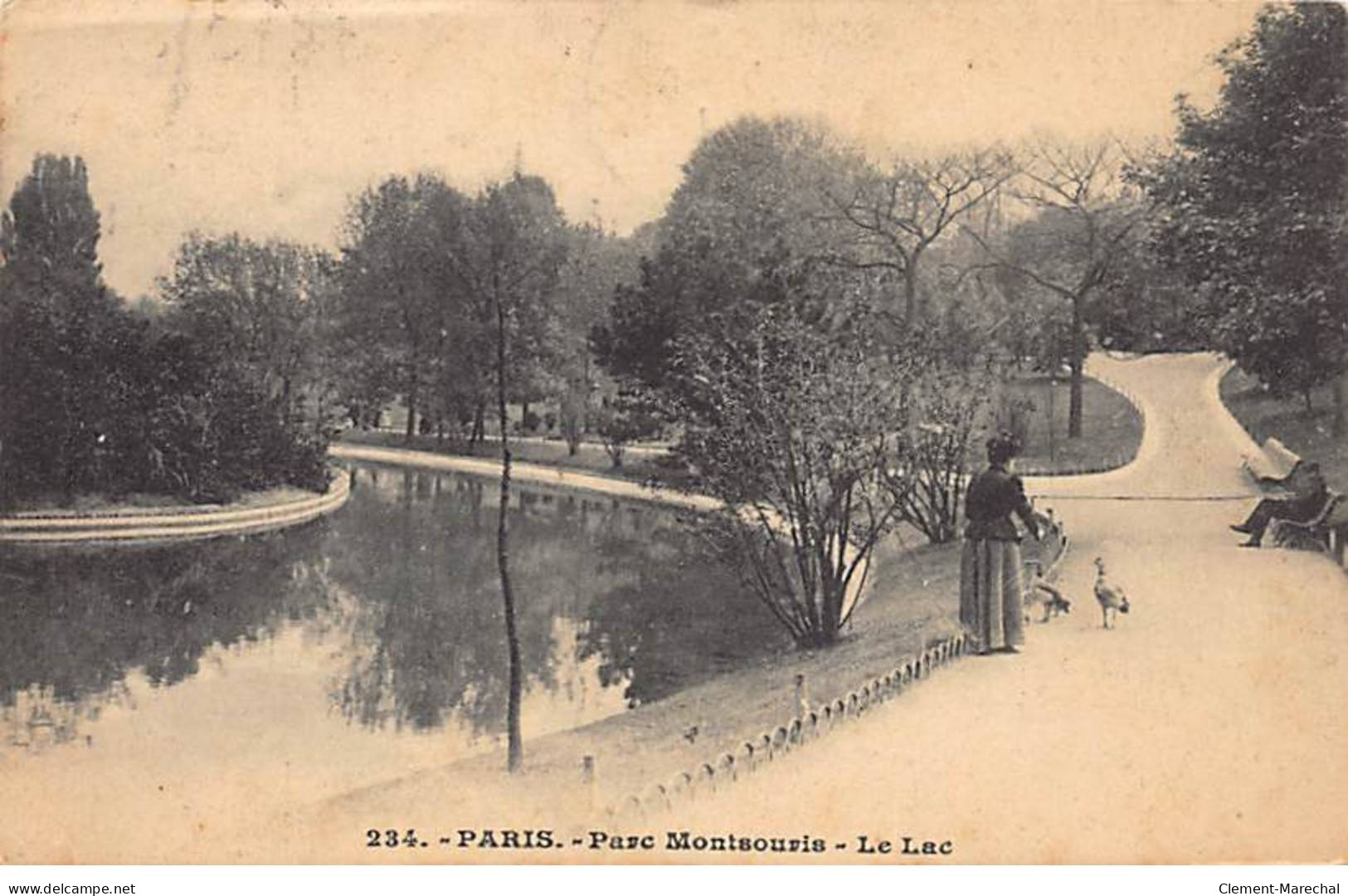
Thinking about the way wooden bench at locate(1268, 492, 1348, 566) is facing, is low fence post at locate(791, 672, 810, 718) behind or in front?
in front

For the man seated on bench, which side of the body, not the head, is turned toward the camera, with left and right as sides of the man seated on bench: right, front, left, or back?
left

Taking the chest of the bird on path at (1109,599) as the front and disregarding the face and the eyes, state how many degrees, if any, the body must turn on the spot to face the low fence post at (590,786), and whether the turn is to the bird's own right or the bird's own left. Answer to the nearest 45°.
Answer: approximately 45° to the bird's own left

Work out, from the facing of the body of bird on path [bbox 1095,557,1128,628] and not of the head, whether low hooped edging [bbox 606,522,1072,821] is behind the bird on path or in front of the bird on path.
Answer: in front

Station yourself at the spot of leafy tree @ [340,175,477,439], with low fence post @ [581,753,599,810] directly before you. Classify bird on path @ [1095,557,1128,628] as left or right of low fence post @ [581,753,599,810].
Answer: left

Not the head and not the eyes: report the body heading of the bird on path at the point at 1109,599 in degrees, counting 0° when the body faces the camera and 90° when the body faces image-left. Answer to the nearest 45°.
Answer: approximately 90°

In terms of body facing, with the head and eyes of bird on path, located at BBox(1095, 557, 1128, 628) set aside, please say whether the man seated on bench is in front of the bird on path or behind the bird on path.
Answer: behind

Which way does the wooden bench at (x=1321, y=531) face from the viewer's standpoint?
to the viewer's left
